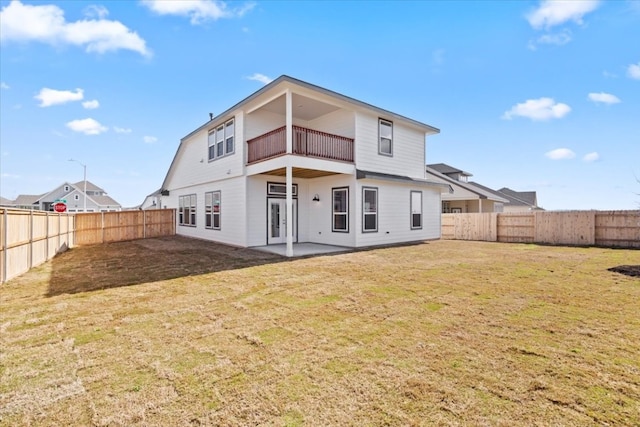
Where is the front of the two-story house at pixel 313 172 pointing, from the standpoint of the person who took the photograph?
facing away from the viewer and to the left of the viewer

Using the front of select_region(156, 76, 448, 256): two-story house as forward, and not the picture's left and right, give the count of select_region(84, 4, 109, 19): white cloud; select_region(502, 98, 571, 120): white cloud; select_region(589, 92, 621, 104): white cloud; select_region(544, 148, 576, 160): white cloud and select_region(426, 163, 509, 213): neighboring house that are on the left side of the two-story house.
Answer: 1

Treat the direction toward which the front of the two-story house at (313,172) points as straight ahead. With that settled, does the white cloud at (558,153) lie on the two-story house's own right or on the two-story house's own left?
on the two-story house's own right

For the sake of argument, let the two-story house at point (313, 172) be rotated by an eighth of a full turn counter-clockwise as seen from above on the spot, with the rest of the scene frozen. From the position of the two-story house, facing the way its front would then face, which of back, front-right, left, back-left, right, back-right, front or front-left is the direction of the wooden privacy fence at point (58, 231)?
front

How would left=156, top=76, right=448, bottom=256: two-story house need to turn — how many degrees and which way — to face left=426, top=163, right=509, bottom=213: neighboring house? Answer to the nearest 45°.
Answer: approximately 90° to its right
